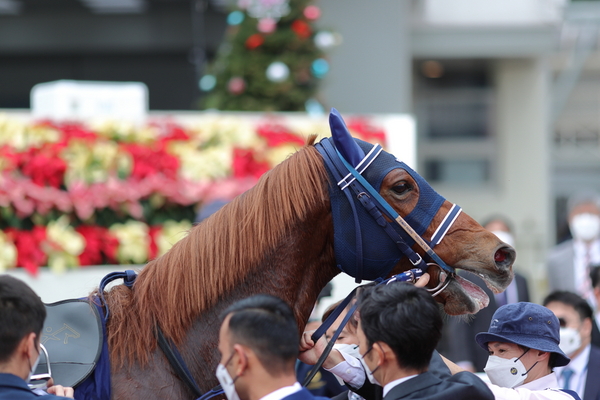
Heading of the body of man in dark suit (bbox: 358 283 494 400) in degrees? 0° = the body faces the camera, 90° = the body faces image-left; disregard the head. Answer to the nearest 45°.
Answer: approximately 135°

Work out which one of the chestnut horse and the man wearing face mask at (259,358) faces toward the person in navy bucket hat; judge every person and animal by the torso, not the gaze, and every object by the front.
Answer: the chestnut horse

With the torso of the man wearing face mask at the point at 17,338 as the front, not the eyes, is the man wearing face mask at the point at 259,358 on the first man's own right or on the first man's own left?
on the first man's own right

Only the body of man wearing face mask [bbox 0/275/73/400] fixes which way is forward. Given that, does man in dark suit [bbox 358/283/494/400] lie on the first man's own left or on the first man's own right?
on the first man's own right

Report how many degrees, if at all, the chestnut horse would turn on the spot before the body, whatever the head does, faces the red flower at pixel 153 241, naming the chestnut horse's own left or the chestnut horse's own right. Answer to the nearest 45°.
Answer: approximately 90° to the chestnut horse's own left

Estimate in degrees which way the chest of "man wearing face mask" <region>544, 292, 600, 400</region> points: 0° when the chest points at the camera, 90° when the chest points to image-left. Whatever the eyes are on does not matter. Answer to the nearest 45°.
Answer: approximately 45°

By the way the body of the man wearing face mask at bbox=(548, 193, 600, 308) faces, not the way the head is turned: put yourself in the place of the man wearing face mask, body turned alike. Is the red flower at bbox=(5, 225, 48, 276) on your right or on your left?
on your right

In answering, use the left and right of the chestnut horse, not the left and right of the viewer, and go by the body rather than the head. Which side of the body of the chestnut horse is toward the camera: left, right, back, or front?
right

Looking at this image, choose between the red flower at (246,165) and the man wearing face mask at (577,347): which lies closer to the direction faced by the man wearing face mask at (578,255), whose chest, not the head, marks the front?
the man wearing face mask

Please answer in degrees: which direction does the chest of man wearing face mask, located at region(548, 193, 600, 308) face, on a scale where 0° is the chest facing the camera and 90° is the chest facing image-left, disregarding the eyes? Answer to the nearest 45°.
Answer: approximately 0°

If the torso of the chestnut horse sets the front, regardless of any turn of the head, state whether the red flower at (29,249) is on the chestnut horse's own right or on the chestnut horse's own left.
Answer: on the chestnut horse's own left

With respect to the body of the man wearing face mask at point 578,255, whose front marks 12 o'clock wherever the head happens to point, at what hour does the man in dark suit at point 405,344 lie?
The man in dark suit is roughly at 12 o'clock from the man wearing face mask.

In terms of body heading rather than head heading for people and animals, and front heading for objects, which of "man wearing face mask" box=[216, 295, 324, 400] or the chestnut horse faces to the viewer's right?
the chestnut horse

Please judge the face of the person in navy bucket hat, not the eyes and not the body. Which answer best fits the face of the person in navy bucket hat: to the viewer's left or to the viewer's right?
to the viewer's left

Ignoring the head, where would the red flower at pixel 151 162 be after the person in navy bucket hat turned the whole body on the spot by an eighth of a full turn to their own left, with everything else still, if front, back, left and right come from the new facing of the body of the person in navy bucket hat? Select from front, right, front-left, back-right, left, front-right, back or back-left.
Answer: back-right
